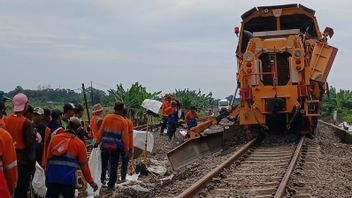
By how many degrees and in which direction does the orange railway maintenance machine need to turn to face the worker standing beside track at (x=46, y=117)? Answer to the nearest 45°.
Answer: approximately 45° to its right

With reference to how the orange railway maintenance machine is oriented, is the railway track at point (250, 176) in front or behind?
in front

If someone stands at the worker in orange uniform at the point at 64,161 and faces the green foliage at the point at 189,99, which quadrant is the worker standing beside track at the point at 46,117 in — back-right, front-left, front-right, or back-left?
front-left

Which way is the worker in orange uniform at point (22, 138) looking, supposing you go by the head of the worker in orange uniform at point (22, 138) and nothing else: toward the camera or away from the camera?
away from the camera

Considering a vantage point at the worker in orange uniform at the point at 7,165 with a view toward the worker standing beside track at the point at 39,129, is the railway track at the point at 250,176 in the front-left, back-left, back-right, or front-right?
front-right

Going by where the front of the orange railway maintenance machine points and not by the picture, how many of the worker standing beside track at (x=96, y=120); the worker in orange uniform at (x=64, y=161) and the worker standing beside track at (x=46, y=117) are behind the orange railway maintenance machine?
0

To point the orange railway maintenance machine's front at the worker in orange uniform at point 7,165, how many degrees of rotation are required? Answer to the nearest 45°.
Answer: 0° — it already faces them

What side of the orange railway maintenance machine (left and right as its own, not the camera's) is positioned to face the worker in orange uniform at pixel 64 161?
front

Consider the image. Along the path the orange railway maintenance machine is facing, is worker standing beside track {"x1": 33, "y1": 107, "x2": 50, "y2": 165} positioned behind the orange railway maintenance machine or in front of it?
in front

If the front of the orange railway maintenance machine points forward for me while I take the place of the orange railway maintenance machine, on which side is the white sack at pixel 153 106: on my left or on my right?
on my right

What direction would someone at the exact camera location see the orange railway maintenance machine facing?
facing the viewer

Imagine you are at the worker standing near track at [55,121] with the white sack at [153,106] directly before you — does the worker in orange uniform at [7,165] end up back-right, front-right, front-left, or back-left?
back-right

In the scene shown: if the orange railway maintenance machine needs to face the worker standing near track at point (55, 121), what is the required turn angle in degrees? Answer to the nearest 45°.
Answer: approximately 45° to its right
